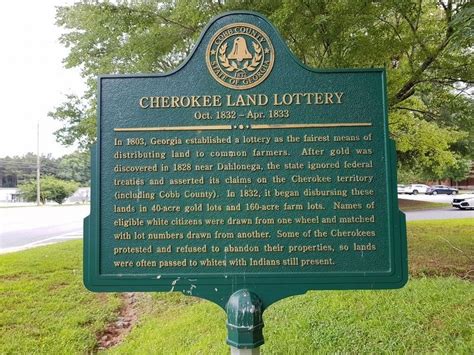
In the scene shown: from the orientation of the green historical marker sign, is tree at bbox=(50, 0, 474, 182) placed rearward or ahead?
rearward

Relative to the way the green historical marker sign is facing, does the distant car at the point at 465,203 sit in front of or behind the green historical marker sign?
behind

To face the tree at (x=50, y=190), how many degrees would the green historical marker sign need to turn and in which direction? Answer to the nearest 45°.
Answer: approximately 135° to its right

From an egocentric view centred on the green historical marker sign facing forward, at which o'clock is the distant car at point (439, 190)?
The distant car is roughly at 7 o'clock from the green historical marker sign.

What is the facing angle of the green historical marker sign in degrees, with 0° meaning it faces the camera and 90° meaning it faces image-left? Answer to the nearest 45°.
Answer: approximately 0°

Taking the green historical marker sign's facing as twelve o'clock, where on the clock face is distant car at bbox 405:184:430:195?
The distant car is roughly at 7 o'clock from the green historical marker sign.
